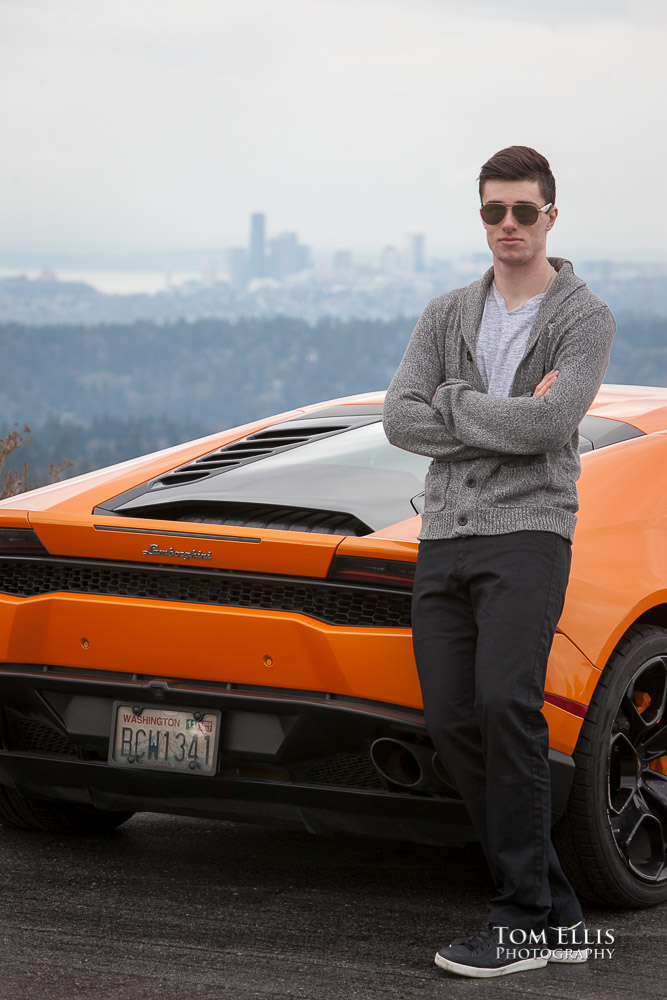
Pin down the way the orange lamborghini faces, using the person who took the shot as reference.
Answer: facing away from the viewer and to the right of the viewer
